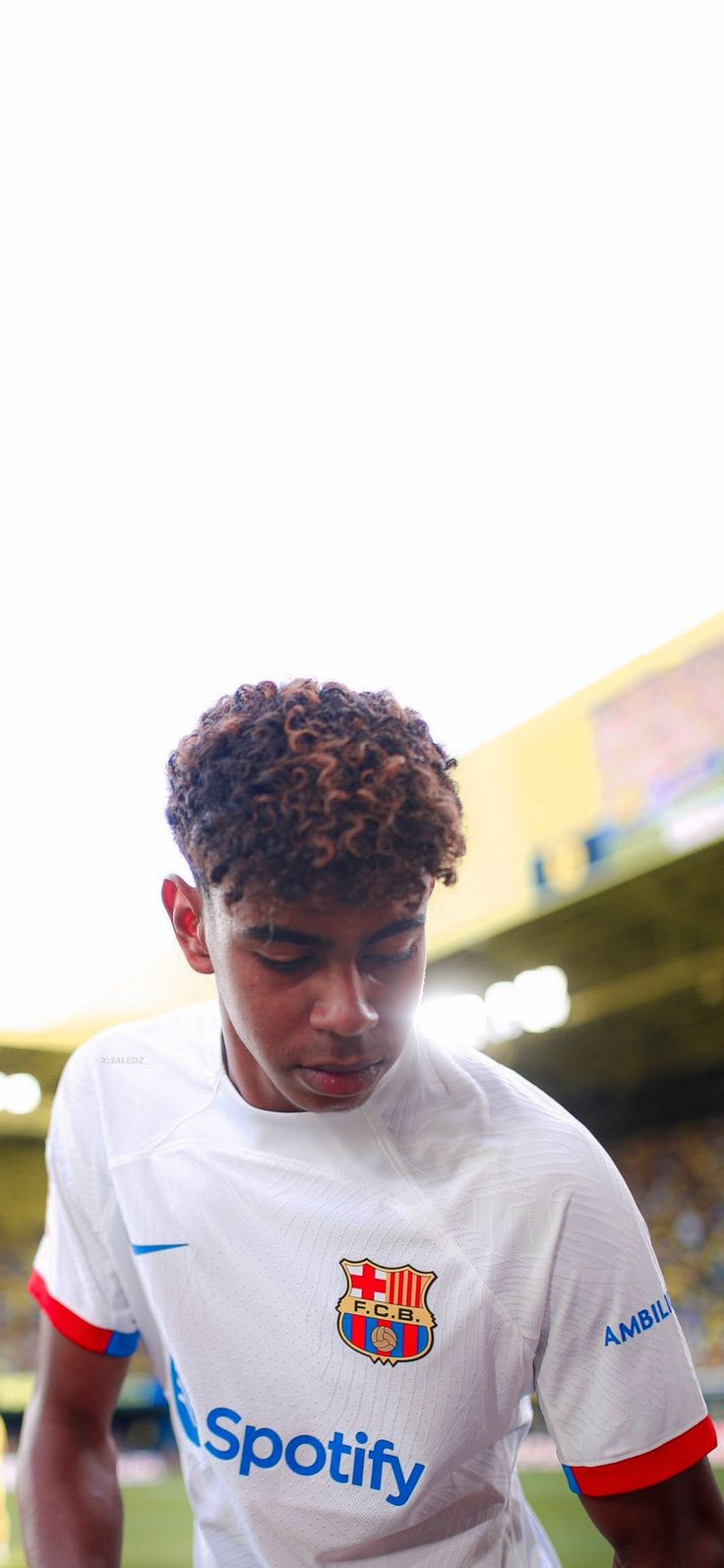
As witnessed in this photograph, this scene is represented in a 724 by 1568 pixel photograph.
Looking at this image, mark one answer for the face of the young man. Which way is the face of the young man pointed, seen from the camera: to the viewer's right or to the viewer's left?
to the viewer's right

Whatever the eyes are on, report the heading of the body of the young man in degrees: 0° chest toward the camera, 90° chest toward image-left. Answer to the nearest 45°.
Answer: approximately 45°
